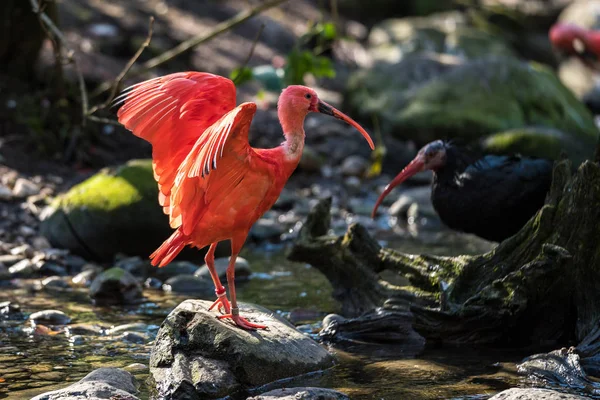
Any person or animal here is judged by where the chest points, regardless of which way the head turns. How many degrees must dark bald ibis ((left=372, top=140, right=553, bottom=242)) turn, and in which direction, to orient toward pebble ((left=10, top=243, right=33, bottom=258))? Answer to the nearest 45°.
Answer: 0° — it already faces it

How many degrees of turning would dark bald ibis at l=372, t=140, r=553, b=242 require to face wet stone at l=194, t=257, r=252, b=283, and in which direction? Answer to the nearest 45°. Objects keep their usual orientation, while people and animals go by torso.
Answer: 0° — it already faces it

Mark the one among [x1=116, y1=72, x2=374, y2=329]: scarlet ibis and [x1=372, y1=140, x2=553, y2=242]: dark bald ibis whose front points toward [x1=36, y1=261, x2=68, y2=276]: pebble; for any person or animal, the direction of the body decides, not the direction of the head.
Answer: the dark bald ibis

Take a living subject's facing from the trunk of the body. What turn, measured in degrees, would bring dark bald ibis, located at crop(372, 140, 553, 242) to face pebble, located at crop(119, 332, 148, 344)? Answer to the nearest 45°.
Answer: approximately 45° to its left

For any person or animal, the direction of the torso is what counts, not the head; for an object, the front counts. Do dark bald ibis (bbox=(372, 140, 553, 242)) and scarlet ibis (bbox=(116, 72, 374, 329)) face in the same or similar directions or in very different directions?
very different directions

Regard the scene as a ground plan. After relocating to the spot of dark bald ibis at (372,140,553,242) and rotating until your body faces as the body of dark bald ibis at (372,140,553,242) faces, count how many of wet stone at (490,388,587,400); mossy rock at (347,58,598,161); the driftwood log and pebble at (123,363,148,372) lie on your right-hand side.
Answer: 1

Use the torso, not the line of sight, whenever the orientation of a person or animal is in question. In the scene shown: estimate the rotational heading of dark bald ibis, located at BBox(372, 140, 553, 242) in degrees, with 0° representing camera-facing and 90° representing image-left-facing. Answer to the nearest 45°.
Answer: approximately 90°

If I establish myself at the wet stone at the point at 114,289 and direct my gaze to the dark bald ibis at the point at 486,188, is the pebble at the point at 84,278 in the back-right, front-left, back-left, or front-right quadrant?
back-left

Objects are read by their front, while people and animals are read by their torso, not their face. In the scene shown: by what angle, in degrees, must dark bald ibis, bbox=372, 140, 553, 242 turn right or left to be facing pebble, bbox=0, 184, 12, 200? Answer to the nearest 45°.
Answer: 0° — it already faces it

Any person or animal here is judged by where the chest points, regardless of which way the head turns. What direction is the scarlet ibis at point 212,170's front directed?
to the viewer's right

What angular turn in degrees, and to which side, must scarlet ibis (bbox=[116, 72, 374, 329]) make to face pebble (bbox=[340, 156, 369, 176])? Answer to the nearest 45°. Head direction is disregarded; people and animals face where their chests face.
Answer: approximately 90° to its left

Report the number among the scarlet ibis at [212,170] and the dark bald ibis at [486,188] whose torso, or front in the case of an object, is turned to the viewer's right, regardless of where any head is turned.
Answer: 1

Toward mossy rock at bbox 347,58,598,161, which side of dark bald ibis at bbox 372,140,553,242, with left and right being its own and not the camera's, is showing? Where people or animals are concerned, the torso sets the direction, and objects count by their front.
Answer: right

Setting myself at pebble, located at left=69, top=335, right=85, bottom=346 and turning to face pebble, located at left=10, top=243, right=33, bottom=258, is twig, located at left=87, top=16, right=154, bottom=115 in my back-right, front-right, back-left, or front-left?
front-right
